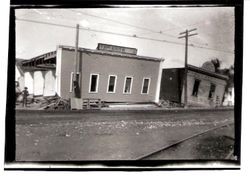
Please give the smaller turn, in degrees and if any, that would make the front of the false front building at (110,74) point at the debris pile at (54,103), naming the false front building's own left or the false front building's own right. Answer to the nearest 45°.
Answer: approximately 90° to the false front building's own right

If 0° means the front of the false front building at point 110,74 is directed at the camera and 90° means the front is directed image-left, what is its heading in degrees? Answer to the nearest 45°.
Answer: approximately 0°

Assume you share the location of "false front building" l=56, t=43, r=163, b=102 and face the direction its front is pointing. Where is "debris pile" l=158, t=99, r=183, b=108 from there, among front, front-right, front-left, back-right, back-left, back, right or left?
left

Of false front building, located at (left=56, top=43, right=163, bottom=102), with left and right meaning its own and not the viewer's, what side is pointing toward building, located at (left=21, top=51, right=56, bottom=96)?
right
